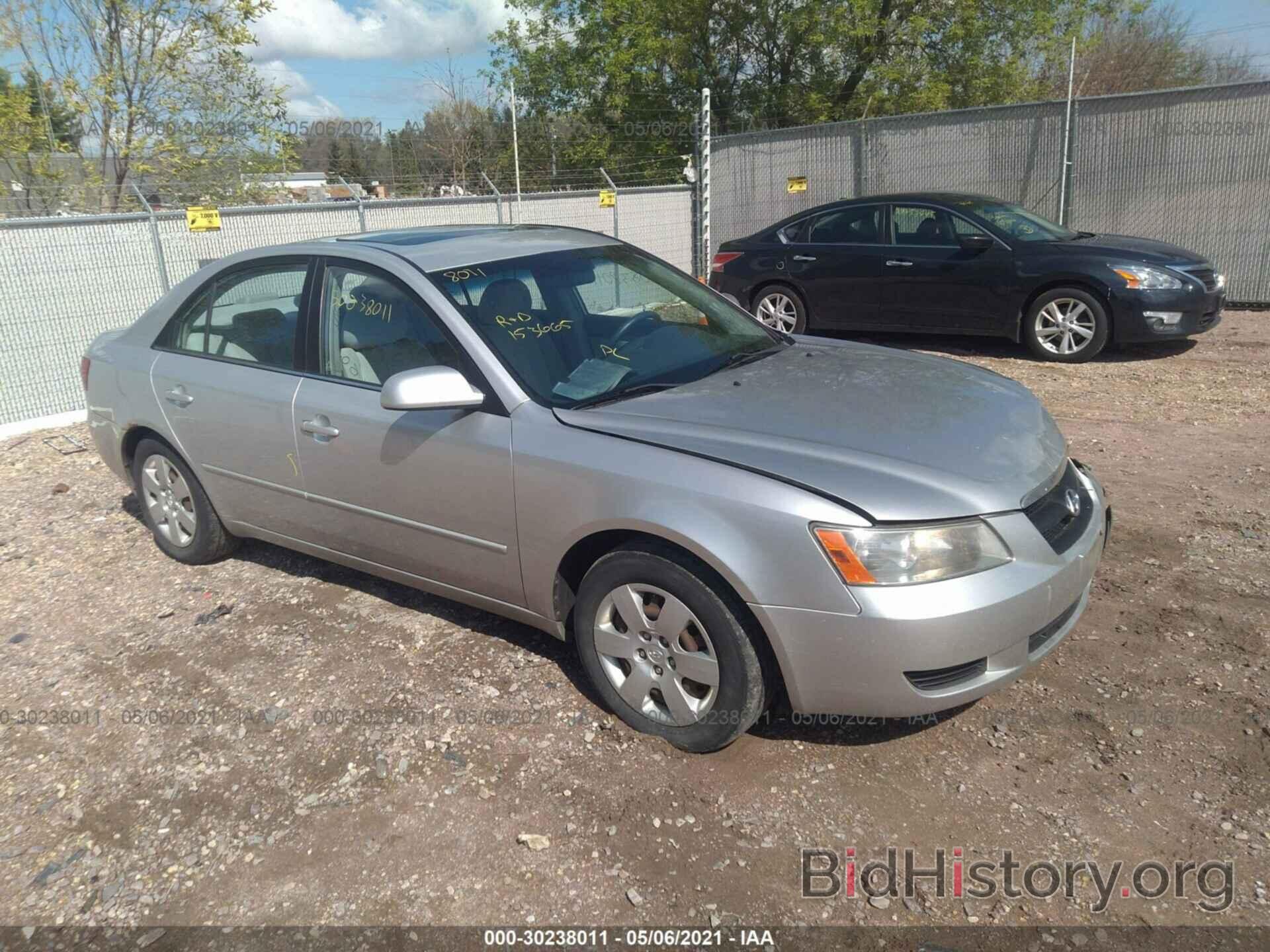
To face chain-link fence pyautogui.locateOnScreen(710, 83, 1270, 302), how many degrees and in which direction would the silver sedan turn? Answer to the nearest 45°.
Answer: approximately 90° to its left

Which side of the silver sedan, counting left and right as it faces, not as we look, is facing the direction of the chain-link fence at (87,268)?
back

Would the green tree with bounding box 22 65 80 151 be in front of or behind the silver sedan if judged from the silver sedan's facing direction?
behind

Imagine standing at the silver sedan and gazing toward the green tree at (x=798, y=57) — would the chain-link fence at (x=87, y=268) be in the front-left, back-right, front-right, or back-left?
front-left

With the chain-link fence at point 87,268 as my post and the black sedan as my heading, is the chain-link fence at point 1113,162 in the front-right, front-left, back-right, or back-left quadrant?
front-left

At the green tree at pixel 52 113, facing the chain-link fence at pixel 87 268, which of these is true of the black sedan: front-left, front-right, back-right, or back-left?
front-left

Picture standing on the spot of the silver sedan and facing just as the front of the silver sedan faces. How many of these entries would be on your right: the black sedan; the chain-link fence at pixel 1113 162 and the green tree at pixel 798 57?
0

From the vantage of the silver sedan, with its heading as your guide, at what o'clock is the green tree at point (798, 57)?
The green tree is roughly at 8 o'clock from the silver sedan.

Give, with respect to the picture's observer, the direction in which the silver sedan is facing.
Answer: facing the viewer and to the right of the viewer

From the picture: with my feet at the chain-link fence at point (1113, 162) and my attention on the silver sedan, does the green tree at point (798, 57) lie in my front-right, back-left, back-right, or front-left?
back-right

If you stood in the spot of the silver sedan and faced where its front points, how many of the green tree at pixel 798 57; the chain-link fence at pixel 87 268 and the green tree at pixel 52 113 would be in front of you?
0

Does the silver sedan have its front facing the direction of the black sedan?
no

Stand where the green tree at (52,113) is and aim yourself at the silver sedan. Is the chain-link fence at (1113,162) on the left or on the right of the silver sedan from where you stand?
left

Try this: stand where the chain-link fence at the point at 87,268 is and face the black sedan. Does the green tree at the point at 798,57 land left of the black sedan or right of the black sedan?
left
